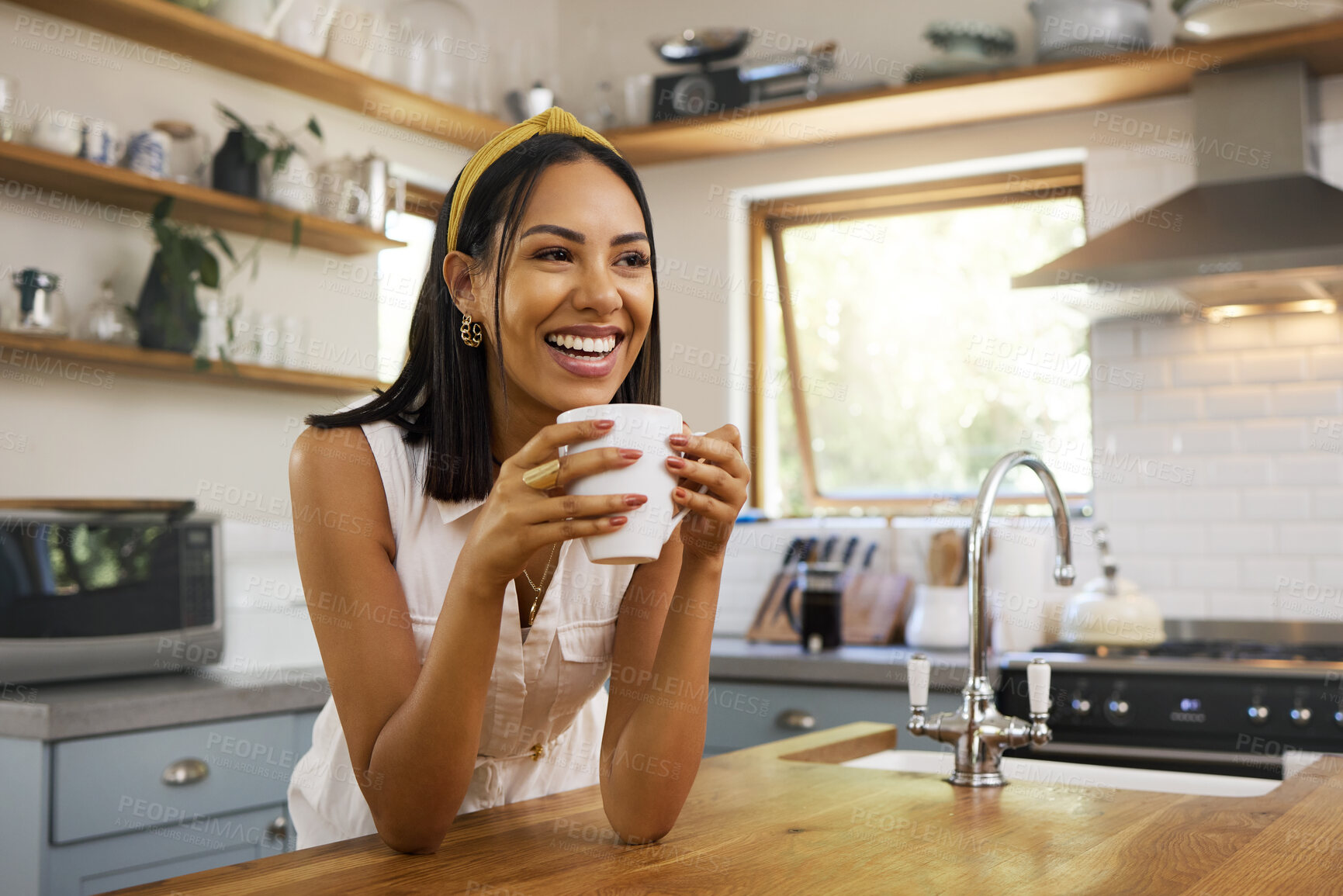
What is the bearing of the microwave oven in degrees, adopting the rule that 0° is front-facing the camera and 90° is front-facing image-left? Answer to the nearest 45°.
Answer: approximately 315°

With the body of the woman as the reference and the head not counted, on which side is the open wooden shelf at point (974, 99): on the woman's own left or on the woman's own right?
on the woman's own left

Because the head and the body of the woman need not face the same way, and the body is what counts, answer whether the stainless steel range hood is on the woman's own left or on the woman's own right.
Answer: on the woman's own left

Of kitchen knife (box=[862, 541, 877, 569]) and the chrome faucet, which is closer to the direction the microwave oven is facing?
the chrome faucet

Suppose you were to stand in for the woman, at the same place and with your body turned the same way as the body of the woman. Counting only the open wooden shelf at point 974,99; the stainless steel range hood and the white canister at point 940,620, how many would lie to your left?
3

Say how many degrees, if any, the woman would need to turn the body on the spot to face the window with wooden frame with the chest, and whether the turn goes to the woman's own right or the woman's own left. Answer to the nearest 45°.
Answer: approximately 90° to the woman's own left
